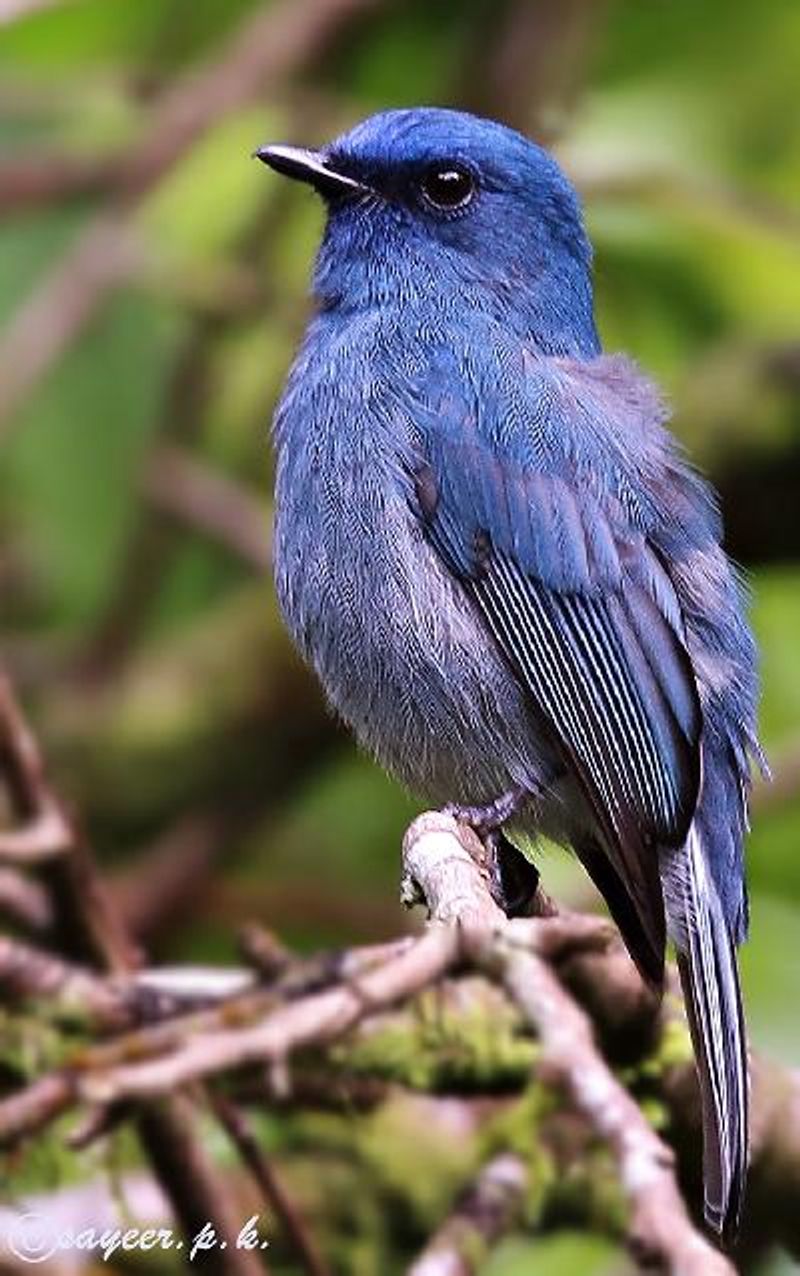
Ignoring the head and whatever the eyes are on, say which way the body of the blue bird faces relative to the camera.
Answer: to the viewer's left

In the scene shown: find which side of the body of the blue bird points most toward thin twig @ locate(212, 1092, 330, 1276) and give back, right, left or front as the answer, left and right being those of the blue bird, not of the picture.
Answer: front

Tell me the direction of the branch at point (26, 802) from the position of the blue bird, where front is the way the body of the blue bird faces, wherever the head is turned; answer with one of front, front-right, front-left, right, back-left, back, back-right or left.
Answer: front
